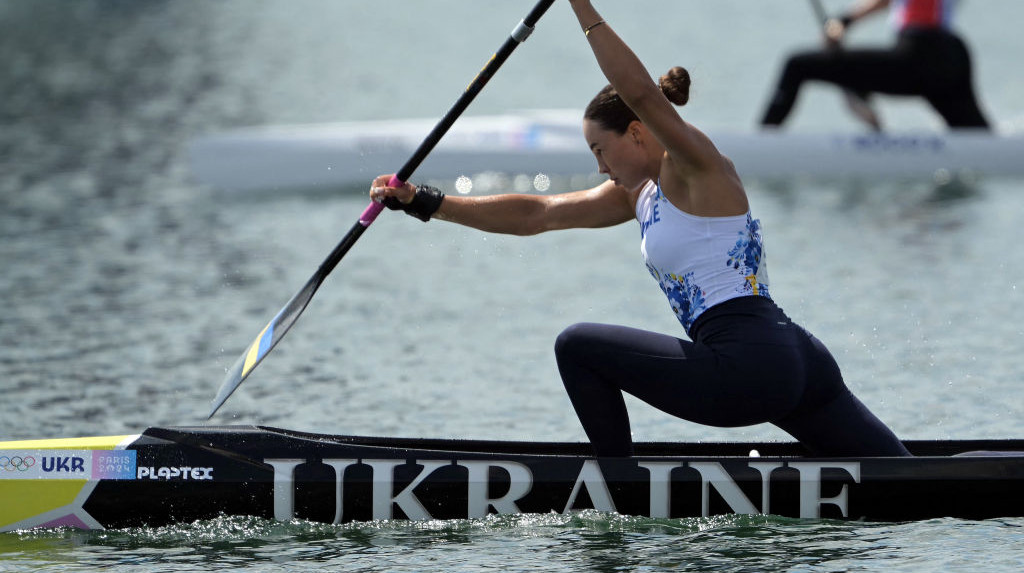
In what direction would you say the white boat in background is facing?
to the viewer's left

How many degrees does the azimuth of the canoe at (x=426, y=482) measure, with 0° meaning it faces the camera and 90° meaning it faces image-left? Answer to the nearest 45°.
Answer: approximately 90°

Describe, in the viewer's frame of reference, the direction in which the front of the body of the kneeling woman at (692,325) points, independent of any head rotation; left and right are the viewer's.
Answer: facing to the left of the viewer

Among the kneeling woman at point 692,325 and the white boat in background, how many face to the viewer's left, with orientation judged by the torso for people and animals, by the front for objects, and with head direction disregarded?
2

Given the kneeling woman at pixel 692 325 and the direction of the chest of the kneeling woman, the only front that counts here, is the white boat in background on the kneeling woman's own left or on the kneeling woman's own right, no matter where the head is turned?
on the kneeling woman's own right

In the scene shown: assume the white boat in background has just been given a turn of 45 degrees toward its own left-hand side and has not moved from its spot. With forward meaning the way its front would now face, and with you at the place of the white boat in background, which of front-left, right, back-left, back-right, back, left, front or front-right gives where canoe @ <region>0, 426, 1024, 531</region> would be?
front-left

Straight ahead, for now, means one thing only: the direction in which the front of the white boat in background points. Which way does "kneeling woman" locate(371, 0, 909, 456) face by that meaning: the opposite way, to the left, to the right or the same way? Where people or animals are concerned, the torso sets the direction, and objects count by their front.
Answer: the same way

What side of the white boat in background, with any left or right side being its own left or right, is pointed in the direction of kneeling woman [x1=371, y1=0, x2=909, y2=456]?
left
